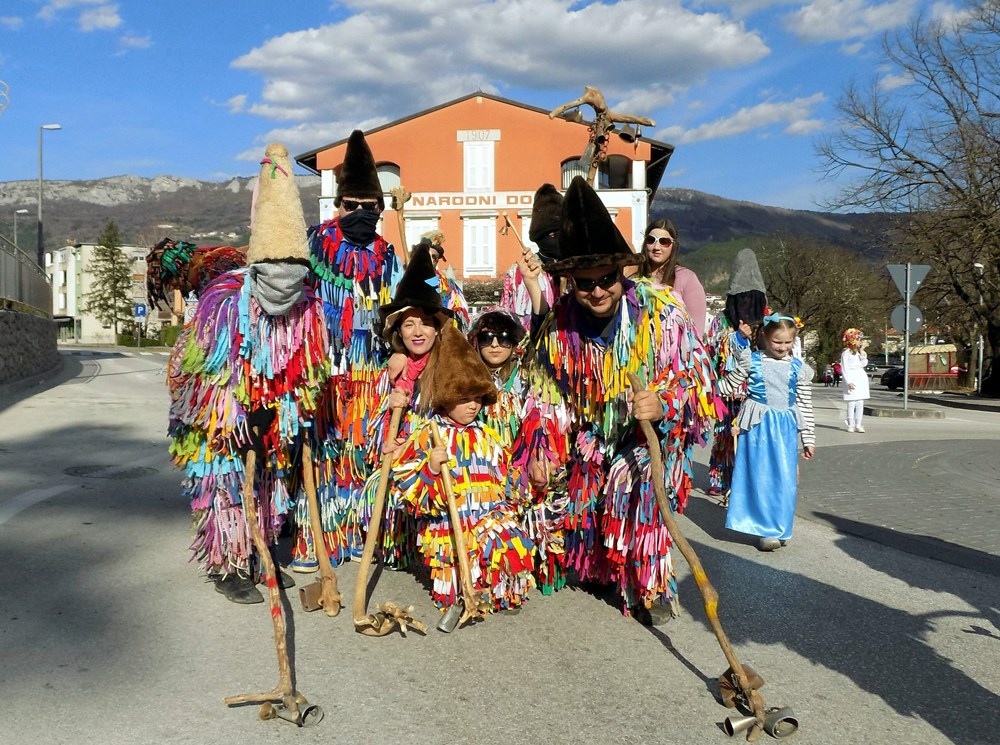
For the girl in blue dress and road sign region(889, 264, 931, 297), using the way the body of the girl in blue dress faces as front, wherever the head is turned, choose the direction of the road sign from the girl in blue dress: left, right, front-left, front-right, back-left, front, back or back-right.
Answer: back

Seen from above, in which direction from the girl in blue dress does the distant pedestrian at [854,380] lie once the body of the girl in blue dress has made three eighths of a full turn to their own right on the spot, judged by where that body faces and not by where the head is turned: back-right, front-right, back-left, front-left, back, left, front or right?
front-right

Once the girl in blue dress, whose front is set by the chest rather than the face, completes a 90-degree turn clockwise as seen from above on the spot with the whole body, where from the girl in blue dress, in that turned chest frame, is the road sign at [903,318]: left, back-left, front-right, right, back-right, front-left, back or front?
right

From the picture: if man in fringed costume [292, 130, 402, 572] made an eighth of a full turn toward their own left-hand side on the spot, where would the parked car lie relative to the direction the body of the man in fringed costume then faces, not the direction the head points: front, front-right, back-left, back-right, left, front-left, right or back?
left

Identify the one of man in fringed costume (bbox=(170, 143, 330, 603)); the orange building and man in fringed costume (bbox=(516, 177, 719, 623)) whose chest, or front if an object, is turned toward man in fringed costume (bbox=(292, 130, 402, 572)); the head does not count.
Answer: the orange building

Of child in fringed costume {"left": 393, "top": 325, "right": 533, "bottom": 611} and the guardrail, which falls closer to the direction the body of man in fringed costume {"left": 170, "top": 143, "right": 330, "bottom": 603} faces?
the child in fringed costume

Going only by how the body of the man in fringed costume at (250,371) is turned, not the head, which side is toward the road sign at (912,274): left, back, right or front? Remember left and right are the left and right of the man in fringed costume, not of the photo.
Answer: left

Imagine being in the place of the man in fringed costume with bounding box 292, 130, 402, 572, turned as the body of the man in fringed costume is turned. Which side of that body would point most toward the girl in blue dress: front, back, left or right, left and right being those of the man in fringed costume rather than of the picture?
left

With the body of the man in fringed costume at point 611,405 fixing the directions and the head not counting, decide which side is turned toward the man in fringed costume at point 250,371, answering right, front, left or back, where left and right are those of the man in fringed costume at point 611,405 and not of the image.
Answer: right
